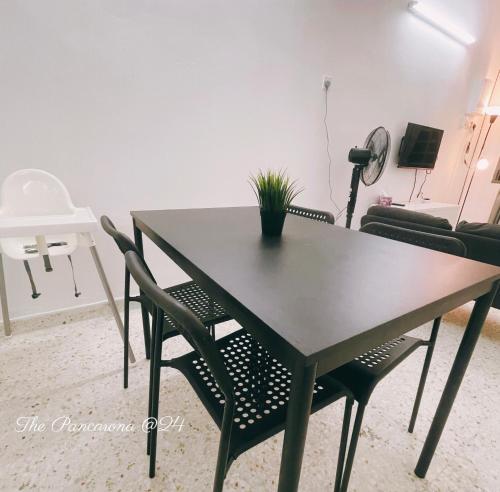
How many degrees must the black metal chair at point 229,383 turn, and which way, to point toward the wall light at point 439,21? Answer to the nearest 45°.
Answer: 0° — it already faces it

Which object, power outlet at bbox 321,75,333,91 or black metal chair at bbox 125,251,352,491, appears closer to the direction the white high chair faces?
the black metal chair

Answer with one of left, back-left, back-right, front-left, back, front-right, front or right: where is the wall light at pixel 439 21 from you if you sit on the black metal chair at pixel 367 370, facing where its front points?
back-right

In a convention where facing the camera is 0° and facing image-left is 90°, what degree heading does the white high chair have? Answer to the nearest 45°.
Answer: approximately 0°

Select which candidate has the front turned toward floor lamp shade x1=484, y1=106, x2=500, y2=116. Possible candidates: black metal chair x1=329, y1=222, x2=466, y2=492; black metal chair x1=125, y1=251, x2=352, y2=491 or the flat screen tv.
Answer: black metal chair x1=125, y1=251, x2=352, y2=491

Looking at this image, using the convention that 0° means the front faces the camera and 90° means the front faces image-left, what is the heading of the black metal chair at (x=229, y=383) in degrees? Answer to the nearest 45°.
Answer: approximately 225°

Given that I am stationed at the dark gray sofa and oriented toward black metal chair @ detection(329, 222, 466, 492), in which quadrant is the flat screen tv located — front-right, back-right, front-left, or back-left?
back-right
